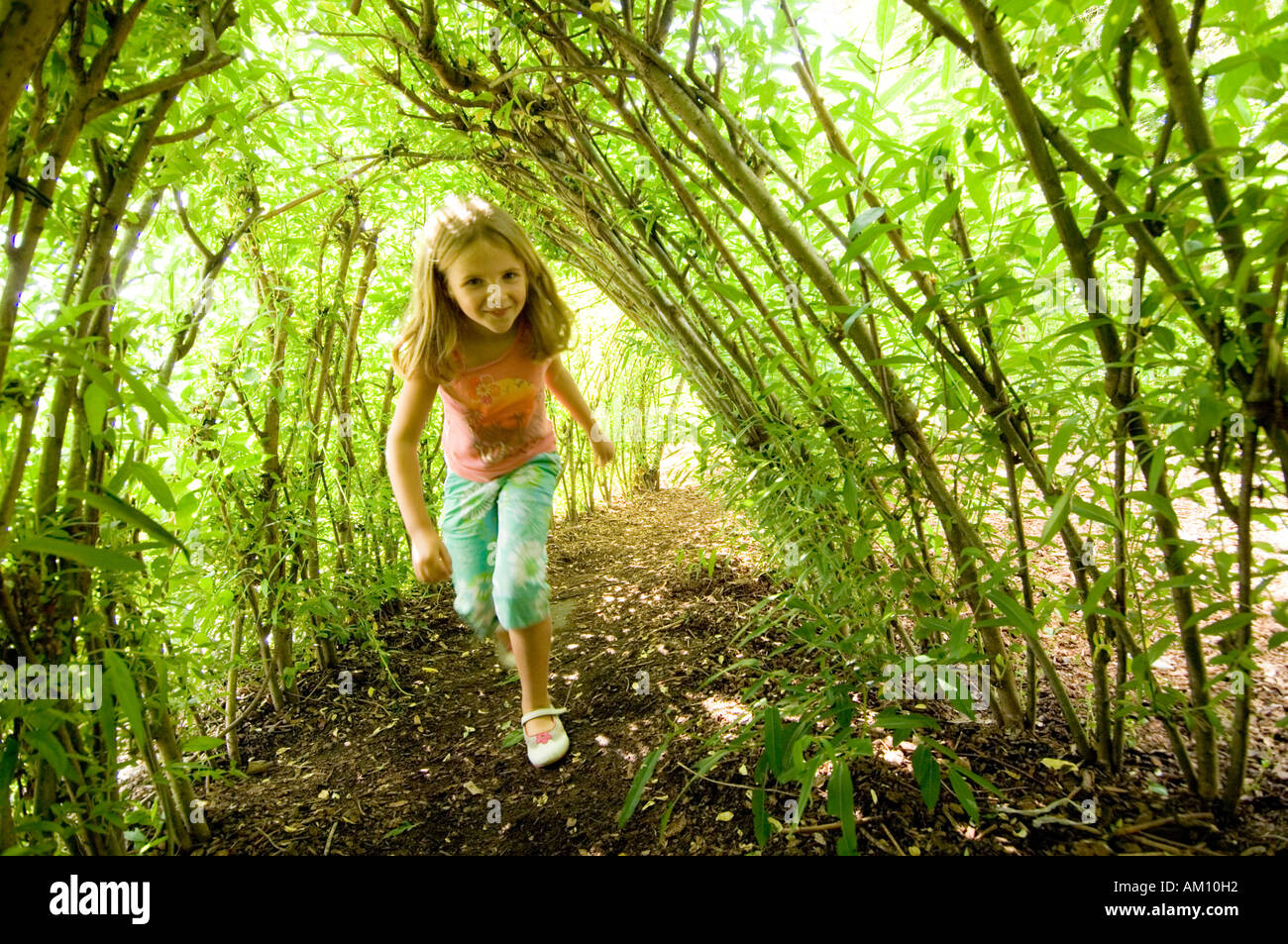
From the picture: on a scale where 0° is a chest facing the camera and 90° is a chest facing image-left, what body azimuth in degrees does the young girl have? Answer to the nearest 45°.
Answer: approximately 0°
